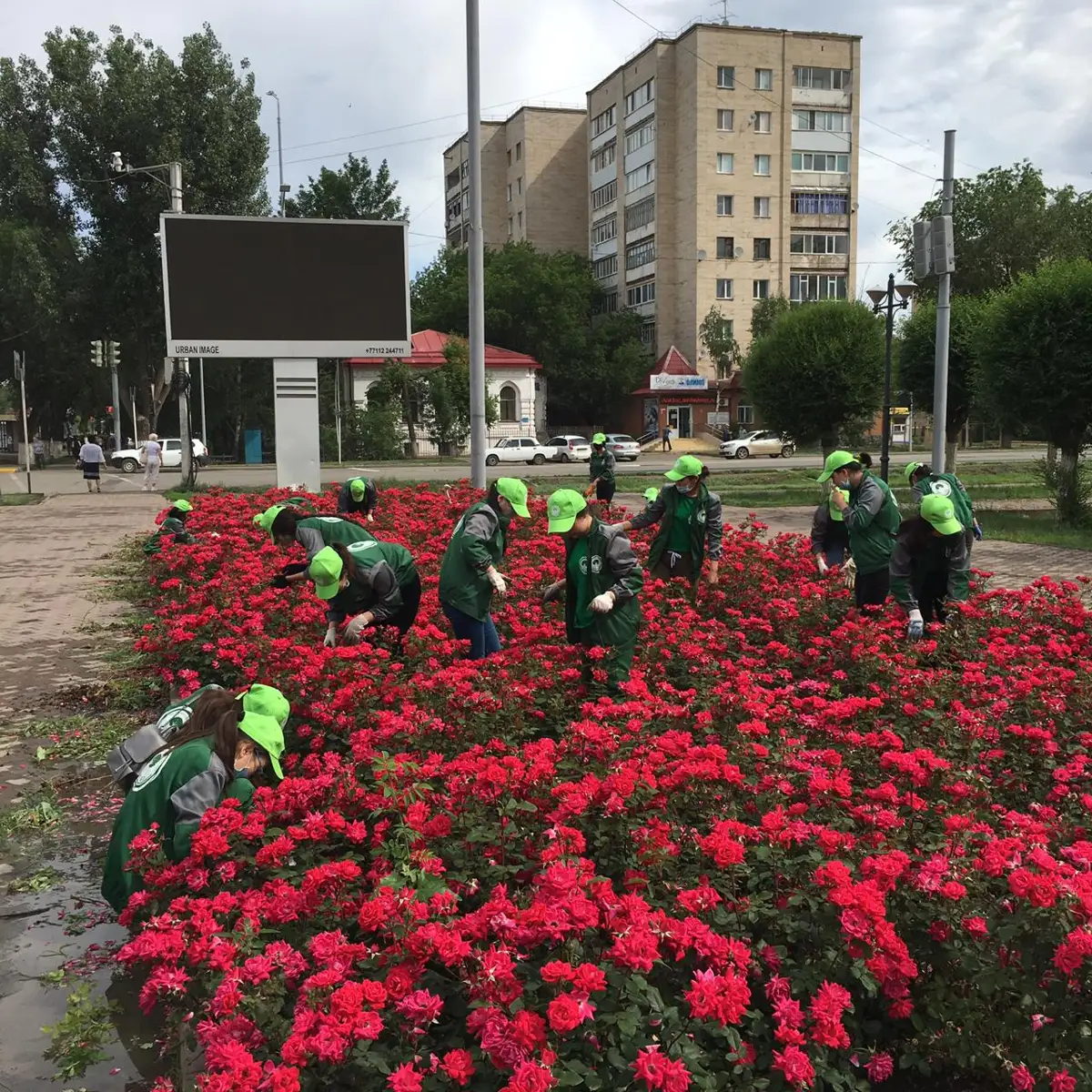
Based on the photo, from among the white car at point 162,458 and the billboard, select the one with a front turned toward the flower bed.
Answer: the billboard

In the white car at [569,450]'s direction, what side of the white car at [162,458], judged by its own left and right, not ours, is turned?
back

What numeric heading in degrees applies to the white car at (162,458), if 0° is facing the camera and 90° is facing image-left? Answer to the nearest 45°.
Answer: approximately 90°

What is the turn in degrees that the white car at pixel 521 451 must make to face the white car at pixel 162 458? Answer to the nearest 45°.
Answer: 0° — it already faces it

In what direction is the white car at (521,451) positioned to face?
to the viewer's left

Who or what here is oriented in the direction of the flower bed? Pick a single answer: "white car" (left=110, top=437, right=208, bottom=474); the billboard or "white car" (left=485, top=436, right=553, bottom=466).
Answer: the billboard

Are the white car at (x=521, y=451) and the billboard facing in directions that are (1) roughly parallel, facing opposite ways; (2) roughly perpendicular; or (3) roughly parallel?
roughly perpendicular

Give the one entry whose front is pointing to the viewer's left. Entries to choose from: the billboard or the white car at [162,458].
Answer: the white car
